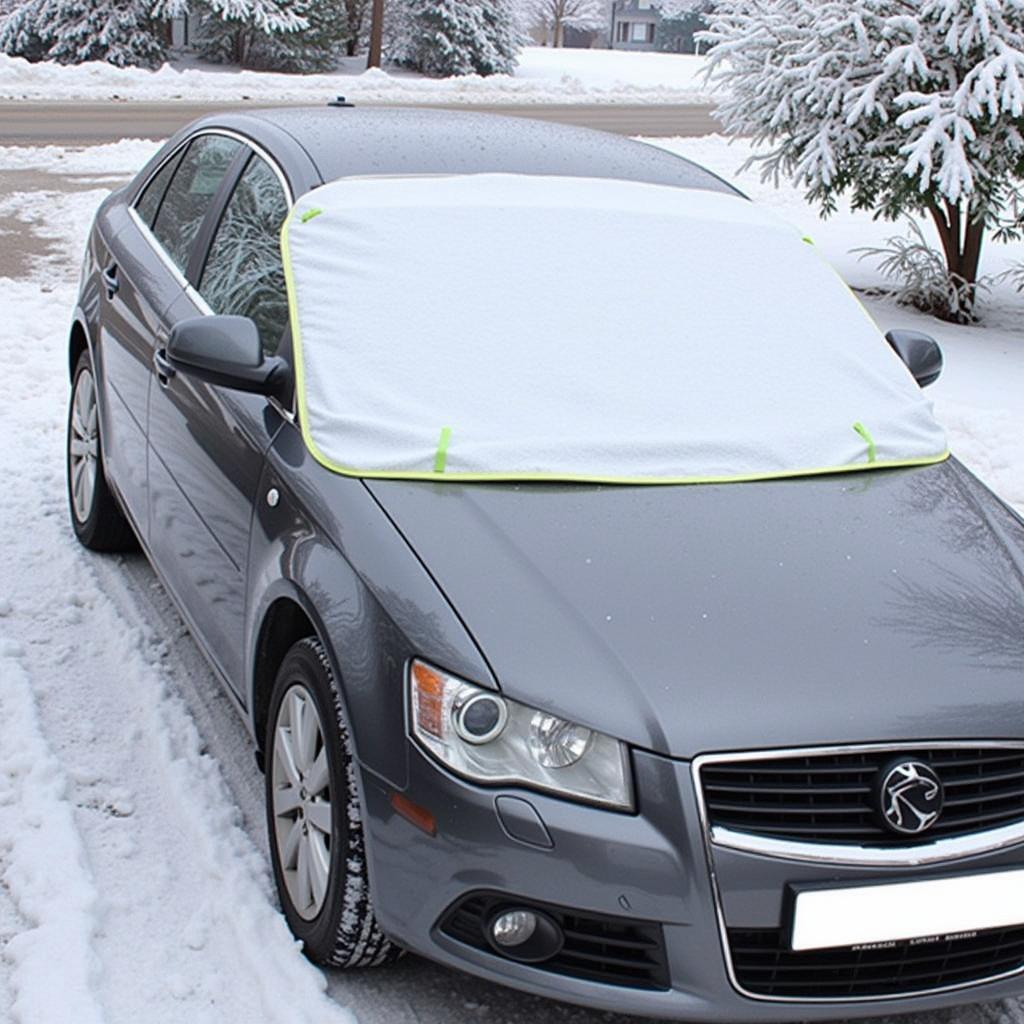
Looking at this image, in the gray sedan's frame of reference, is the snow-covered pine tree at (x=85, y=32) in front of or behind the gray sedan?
behind

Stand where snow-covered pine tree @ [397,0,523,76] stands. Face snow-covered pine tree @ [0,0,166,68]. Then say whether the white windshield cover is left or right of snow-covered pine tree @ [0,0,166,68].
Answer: left

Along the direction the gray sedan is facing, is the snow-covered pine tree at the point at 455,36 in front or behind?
behind

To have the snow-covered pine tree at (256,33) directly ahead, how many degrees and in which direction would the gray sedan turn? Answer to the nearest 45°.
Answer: approximately 135° to its left

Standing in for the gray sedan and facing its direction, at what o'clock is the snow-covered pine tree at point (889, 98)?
The snow-covered pine tree is roughly at 8 o'clock from the gray sedan.

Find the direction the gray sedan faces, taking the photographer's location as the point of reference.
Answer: facing the viewer and to the right of the viewer
